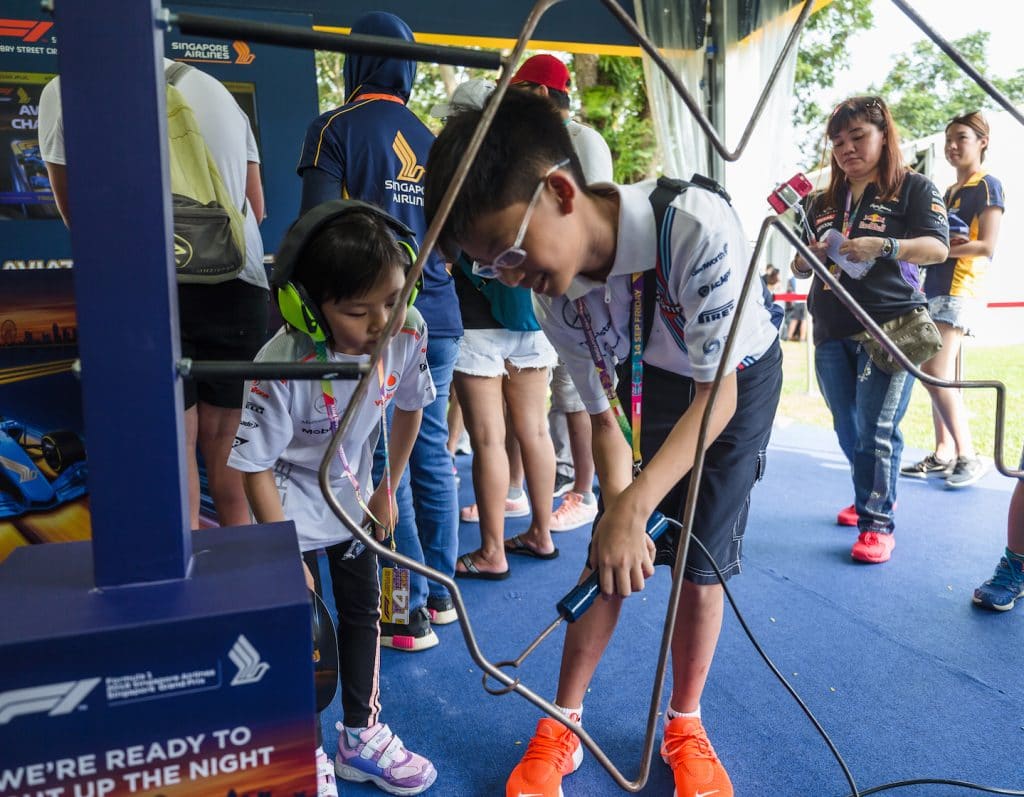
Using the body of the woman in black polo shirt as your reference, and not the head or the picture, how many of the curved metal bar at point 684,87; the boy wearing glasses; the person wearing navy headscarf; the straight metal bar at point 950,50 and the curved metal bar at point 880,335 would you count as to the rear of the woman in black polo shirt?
0

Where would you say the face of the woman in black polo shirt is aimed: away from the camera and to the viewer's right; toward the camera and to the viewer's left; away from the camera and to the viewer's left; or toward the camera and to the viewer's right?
toward the camera and to the viewer's left

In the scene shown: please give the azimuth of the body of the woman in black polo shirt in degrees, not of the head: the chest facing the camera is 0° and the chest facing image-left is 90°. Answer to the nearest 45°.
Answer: approximately 45°

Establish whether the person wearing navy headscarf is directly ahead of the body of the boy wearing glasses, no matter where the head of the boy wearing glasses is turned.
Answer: no

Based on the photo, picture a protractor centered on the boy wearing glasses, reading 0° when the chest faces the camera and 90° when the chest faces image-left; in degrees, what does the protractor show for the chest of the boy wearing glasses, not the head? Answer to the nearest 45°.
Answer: approximately 45°

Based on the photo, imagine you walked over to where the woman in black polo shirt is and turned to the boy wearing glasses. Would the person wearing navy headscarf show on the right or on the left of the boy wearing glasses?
right

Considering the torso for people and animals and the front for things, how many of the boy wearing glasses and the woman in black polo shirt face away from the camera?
0

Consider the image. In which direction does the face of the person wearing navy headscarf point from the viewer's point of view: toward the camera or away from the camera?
away from the camera

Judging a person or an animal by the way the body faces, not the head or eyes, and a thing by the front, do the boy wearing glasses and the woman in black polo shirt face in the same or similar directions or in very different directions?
same or similar directions
